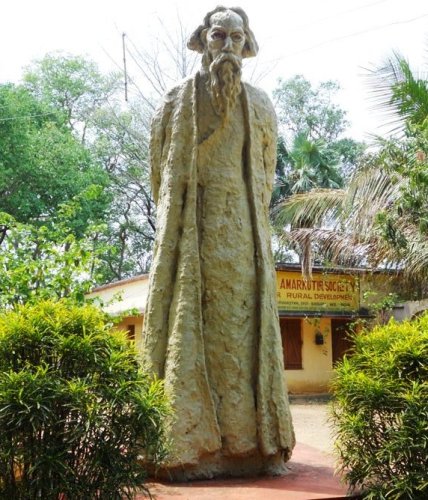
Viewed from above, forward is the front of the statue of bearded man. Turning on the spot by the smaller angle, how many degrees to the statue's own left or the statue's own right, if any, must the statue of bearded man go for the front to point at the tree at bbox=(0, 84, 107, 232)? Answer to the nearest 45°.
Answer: approximately 180°

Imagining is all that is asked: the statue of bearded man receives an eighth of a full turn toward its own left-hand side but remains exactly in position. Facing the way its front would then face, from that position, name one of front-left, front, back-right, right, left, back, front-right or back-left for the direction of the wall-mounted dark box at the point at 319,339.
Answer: back-left

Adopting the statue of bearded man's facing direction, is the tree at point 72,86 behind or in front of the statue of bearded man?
behind

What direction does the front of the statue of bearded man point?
toward the camera

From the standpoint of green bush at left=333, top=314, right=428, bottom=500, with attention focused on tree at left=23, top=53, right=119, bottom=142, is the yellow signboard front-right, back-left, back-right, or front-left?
front-right

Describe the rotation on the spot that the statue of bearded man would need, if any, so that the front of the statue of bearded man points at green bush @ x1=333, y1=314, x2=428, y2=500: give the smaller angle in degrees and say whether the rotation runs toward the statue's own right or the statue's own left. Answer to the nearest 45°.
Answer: approximately 45° to the statue's own left

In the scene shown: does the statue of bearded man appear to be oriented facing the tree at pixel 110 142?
no

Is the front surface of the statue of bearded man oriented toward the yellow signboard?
no

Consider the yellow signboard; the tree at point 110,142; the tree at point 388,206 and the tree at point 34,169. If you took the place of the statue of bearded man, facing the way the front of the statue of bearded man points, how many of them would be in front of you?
0

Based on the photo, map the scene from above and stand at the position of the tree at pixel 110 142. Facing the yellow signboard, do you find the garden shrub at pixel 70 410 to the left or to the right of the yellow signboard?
right

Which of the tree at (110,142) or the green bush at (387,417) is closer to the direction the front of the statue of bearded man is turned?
the green bush

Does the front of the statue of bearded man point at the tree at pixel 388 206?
no

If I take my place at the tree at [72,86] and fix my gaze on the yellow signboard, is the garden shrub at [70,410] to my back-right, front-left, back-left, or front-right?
front-right
